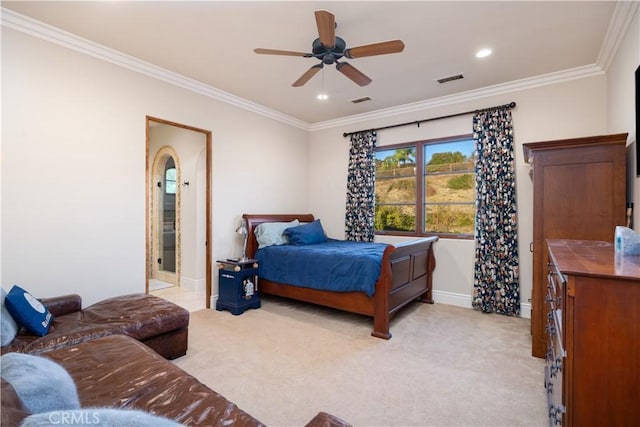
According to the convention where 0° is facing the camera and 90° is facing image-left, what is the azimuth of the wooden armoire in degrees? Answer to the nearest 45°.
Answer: approximately 90°

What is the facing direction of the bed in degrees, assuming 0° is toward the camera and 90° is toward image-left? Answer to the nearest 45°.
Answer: approximately 315°

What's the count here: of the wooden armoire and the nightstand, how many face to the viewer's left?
1

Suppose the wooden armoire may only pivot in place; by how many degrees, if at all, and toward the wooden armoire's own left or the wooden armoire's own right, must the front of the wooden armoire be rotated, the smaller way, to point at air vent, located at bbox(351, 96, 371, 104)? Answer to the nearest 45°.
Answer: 0° — it already faces it

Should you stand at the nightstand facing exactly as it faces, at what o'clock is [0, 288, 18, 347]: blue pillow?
The blue pillow is roughly at 3 o'clock from the nightstand.

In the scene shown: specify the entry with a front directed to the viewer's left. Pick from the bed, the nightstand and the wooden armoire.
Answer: the wooden armoire

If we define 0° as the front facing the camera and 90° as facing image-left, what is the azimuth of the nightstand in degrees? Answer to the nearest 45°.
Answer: approximately 315°

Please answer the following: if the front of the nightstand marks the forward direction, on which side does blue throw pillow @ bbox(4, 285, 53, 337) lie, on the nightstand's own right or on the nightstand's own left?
on the nightstand's own right

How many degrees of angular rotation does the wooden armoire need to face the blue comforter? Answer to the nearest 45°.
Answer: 0° — it already faces it
